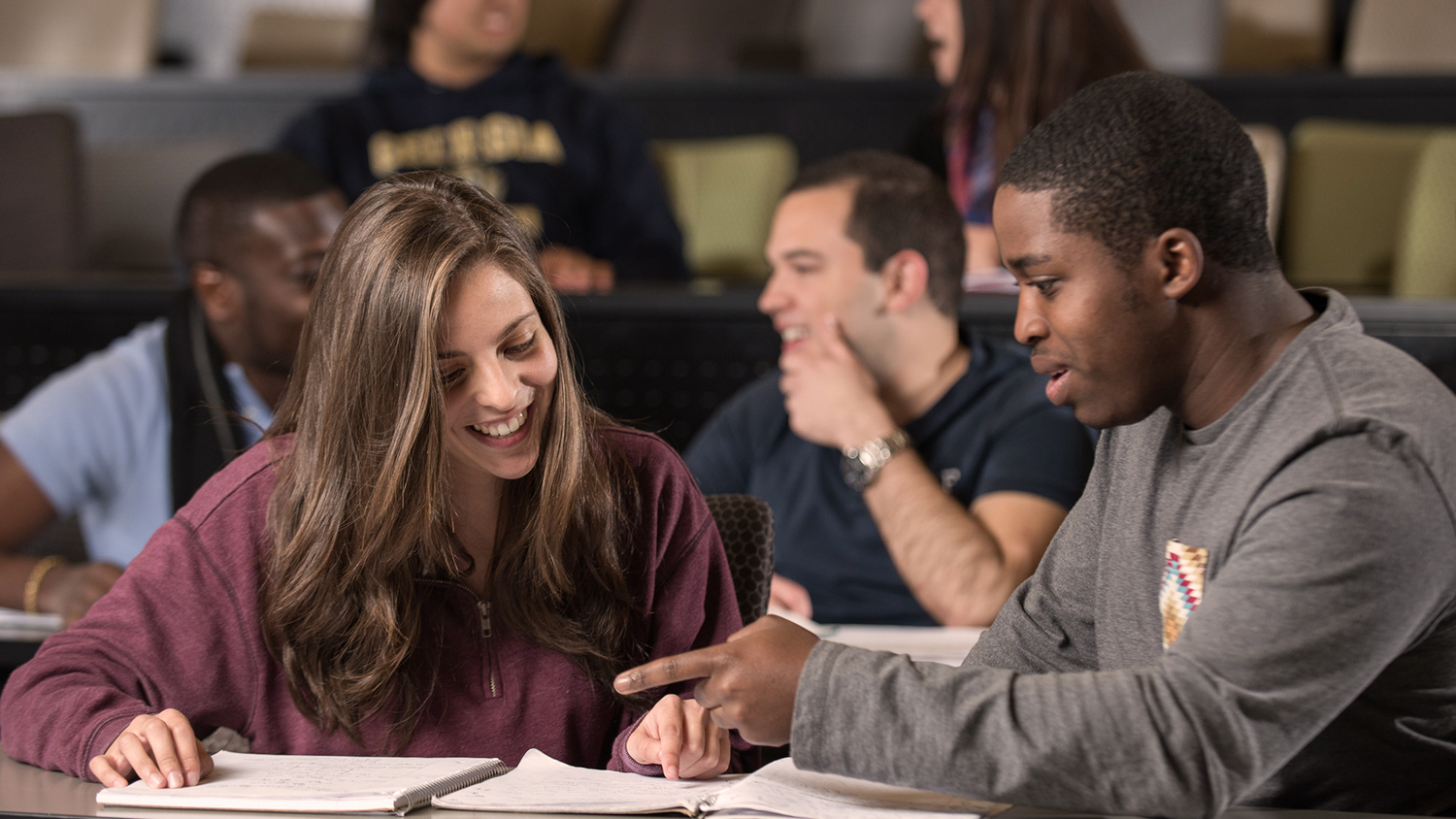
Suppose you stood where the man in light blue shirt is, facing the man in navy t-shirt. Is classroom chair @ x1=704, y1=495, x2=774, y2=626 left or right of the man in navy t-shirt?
right

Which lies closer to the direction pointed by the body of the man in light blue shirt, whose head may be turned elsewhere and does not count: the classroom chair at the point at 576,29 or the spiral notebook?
the spiral notebook

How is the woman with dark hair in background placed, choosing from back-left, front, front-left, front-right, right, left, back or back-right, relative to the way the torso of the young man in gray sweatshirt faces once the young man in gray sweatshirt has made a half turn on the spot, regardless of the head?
front-left

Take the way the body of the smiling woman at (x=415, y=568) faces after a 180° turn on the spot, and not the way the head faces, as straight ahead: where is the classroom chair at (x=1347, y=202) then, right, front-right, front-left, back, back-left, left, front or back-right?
front-right

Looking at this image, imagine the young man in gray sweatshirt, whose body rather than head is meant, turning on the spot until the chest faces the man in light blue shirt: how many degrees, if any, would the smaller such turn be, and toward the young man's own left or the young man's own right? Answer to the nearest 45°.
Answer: approximately 90° to the young man's own right

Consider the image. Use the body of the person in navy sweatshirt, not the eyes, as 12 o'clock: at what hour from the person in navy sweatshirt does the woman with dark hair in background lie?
The woman with dark hair in background is roughly at 10 o'clock from the person in navy sweatshirt.

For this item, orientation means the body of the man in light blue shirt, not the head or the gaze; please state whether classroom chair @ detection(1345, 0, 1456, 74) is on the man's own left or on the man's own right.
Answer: on the man's own left

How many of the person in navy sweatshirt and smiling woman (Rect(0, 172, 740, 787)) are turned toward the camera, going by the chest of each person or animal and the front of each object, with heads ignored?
2

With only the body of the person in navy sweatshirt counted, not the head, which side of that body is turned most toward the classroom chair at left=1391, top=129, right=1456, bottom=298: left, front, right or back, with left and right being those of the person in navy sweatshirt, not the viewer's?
left

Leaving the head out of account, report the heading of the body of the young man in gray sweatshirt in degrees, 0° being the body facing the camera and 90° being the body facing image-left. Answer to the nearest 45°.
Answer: approximately 45°
